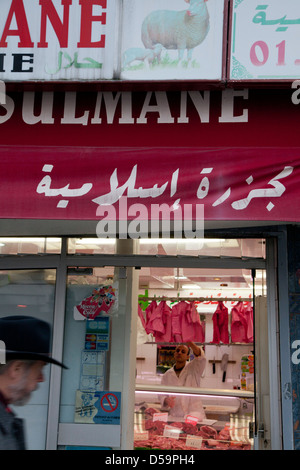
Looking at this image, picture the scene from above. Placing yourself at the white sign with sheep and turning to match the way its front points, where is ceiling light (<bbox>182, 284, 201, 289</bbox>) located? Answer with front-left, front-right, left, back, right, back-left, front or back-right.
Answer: back

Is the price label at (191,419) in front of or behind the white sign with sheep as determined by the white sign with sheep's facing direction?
behind

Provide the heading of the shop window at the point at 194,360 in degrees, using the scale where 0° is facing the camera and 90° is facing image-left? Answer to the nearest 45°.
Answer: approximately 0°

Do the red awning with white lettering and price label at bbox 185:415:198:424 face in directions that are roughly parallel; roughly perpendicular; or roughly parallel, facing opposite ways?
roughly parallel

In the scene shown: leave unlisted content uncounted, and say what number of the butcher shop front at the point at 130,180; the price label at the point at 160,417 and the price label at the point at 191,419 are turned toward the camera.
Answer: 3

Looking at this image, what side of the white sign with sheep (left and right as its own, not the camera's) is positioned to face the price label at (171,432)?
back

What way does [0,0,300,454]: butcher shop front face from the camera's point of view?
toward the camera

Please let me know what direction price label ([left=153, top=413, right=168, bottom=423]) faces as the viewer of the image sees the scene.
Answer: facing the viewer

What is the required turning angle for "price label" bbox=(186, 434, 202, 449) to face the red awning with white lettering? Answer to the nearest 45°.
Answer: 0° — it already faces it

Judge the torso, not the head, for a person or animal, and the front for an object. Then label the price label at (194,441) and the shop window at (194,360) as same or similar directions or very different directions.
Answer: same or similar directions

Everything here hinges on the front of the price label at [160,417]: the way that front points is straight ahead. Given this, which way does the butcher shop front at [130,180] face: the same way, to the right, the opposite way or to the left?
the same way

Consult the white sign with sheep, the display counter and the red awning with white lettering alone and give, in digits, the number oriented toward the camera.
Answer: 3
